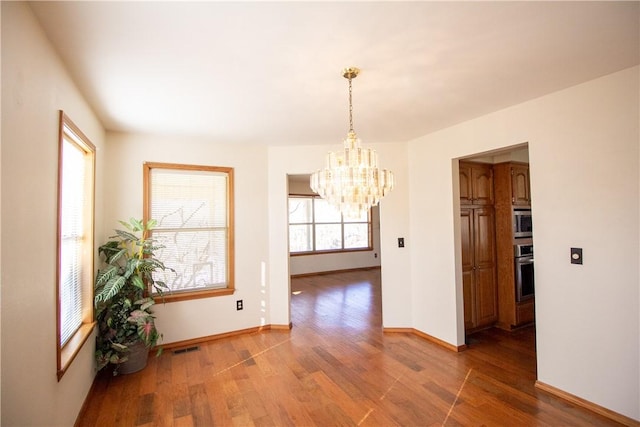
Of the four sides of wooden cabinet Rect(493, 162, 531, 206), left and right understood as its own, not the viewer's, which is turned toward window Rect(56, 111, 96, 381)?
right

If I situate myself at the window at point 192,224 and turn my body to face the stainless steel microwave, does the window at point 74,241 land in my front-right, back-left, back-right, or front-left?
back-right

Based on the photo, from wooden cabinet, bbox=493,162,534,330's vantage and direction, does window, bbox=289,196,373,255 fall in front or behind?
behind

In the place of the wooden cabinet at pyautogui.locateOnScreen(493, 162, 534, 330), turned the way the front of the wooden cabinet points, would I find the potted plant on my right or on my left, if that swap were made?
on my right

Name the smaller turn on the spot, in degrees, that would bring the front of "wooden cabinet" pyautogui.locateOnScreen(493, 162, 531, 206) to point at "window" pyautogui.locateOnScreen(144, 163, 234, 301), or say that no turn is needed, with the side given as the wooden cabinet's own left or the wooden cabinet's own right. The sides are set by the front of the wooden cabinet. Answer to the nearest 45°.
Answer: approximately 90° to the wooden cabinet's own right

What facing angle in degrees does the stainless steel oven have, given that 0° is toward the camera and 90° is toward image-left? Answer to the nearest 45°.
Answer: approximately 315°

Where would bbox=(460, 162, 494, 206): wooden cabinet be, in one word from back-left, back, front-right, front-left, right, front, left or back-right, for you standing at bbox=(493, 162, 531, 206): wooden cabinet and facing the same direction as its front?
right

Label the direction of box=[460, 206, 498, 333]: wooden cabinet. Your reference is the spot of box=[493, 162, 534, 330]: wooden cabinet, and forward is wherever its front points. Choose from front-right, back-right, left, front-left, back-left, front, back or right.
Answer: right

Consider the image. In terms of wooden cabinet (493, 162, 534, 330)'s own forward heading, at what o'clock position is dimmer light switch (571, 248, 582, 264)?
The dimmer light switch is roughly at 1 o'clock from the wooden cabinet.
